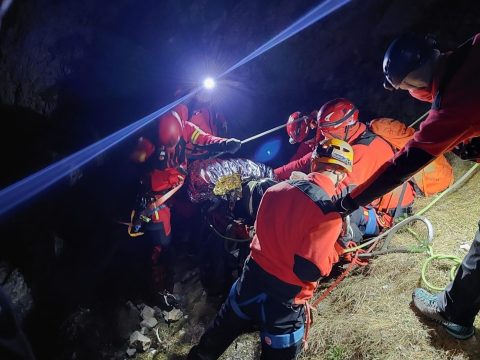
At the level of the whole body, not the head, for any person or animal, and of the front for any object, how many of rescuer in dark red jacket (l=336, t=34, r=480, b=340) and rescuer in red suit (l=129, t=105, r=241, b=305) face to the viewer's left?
1

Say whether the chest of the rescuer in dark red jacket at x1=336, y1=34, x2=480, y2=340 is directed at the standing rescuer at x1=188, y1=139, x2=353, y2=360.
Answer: yes

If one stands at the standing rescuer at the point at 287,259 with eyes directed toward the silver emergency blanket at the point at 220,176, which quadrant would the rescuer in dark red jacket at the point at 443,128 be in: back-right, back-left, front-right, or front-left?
back-right

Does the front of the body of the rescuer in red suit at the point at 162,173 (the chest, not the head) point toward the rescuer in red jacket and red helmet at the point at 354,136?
yes

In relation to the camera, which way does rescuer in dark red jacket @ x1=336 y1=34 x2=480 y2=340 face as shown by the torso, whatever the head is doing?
to the viewer's left

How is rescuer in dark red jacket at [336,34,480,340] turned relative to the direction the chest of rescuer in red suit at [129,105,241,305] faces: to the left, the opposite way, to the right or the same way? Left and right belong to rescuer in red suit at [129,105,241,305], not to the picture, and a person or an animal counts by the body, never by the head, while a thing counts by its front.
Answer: the opposite way

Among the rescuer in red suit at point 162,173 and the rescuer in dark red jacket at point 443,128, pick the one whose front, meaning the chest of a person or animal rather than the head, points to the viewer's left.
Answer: the rescuer in dark red jacket at point 443,128

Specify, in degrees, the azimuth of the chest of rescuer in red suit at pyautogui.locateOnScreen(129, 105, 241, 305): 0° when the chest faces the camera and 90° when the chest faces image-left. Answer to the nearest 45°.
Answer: approximately 315°
